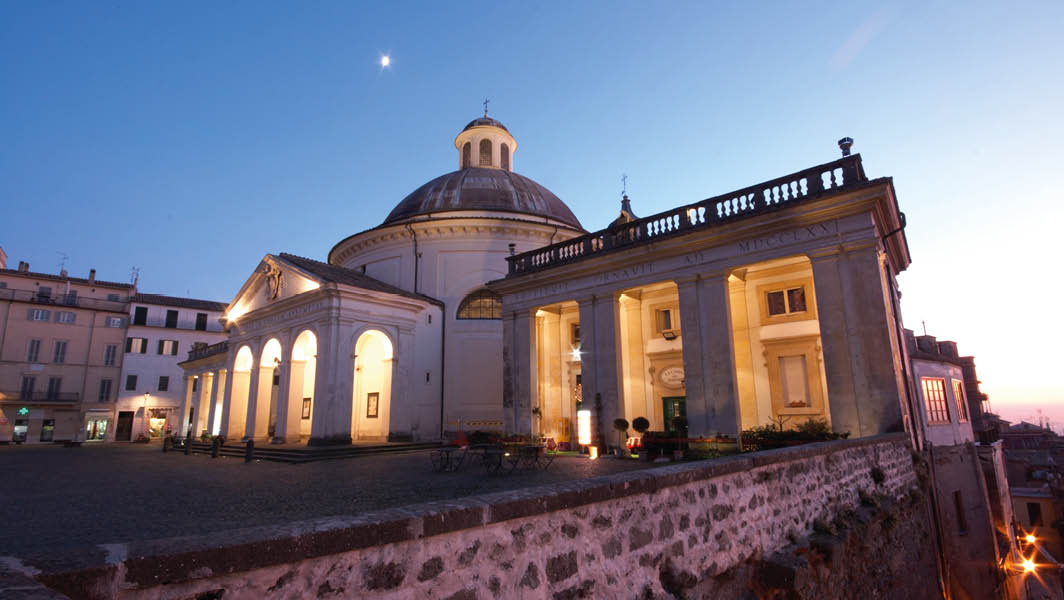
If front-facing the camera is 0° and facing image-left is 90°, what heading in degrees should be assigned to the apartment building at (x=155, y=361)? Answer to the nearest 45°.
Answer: approximately 315°

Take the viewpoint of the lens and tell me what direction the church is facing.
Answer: facing the viewer and to the left of the viewer

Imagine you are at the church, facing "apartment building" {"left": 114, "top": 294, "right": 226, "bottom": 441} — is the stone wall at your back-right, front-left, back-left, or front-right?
back-left

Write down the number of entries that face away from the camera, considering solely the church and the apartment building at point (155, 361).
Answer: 0
